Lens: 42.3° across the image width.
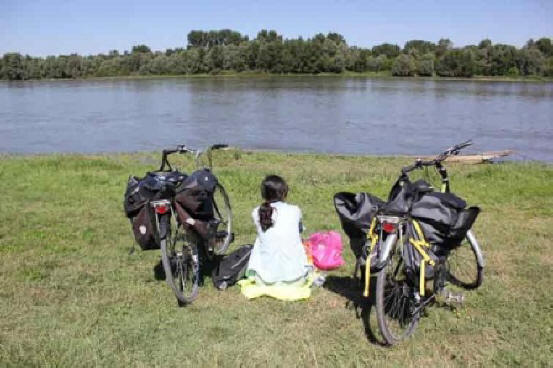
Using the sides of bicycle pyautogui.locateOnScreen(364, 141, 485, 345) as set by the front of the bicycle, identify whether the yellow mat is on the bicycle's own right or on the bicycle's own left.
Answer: on the bicycle's own left

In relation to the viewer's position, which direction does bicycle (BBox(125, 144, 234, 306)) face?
facing away from the viewer and to the right of the viewer

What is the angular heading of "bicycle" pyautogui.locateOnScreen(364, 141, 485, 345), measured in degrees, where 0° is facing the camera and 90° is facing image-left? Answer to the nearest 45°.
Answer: approximately 225°

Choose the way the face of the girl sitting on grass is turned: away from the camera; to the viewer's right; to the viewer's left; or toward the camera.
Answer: away from the camera

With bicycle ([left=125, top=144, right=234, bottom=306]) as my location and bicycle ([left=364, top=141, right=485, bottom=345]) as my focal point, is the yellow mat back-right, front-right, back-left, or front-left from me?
front-left

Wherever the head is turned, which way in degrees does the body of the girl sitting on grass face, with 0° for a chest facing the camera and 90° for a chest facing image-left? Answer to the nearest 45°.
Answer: approximately 180°

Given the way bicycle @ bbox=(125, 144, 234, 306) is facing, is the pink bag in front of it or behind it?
in front

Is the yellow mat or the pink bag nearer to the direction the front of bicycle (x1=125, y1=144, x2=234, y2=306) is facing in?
the pink bag

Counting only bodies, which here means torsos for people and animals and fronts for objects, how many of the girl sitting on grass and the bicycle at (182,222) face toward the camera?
0

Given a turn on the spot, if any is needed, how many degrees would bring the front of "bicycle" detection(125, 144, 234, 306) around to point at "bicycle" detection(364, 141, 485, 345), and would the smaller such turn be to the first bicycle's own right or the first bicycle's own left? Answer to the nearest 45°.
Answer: approximately 90° to the first bicycle's own right

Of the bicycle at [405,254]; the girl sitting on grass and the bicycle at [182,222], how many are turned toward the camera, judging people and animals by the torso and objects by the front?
0

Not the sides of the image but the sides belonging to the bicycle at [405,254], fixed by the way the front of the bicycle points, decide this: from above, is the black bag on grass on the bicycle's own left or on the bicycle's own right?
on the bicycle's own left

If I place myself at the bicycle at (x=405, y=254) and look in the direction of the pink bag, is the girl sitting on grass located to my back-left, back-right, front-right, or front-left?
front-left
